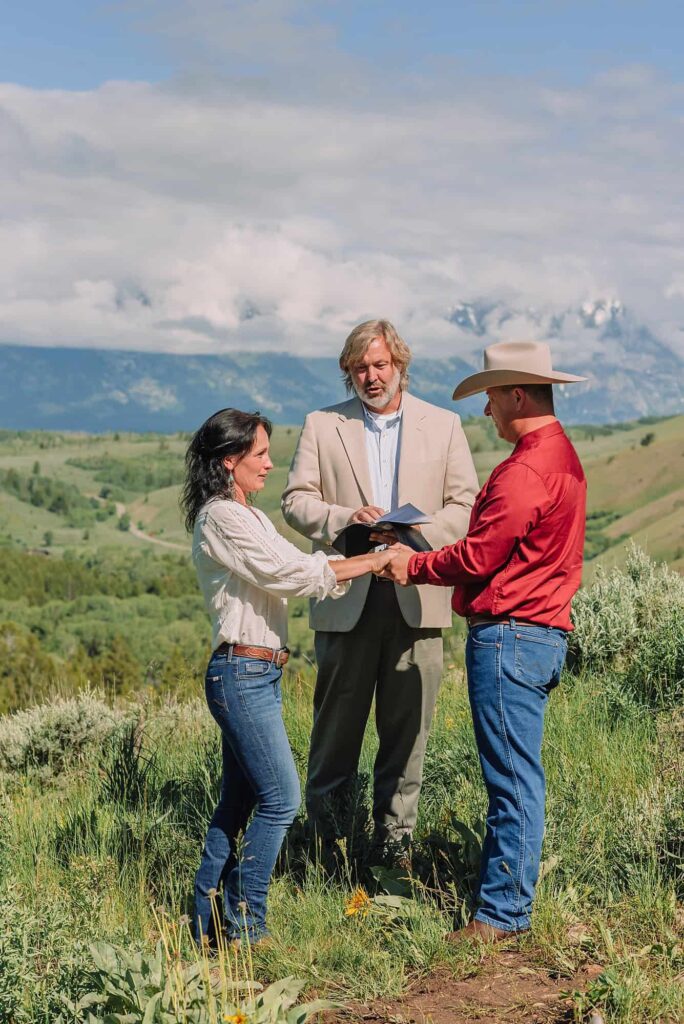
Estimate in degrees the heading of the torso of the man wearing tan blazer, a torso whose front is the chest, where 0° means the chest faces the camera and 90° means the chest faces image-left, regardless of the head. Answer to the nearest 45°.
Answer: approximately 0°

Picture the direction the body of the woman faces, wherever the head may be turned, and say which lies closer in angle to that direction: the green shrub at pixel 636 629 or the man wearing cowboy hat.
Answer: the man wearing cowboy hat

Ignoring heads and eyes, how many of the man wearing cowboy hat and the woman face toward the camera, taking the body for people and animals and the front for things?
0

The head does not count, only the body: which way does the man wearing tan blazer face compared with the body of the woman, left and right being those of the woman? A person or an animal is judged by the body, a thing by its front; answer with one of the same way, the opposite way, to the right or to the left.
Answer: to the right

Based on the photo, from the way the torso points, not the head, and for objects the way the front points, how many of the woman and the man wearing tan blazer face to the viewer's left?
0

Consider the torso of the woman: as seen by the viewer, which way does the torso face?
to the viewer's right

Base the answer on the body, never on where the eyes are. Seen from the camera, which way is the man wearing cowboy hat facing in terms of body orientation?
to the viewer's left

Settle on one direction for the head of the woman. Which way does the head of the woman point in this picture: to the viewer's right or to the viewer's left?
to the viewer's right

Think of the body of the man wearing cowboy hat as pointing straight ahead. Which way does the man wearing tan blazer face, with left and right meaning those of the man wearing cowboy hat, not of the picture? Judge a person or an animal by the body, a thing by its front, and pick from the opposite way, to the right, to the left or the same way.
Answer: to the left

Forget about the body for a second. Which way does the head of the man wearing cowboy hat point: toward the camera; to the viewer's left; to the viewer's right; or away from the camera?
to the viewer's left

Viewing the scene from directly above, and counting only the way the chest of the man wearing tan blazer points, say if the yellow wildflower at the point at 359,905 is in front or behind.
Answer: in front

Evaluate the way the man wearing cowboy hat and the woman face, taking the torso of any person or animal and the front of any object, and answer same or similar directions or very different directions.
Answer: very different directions
